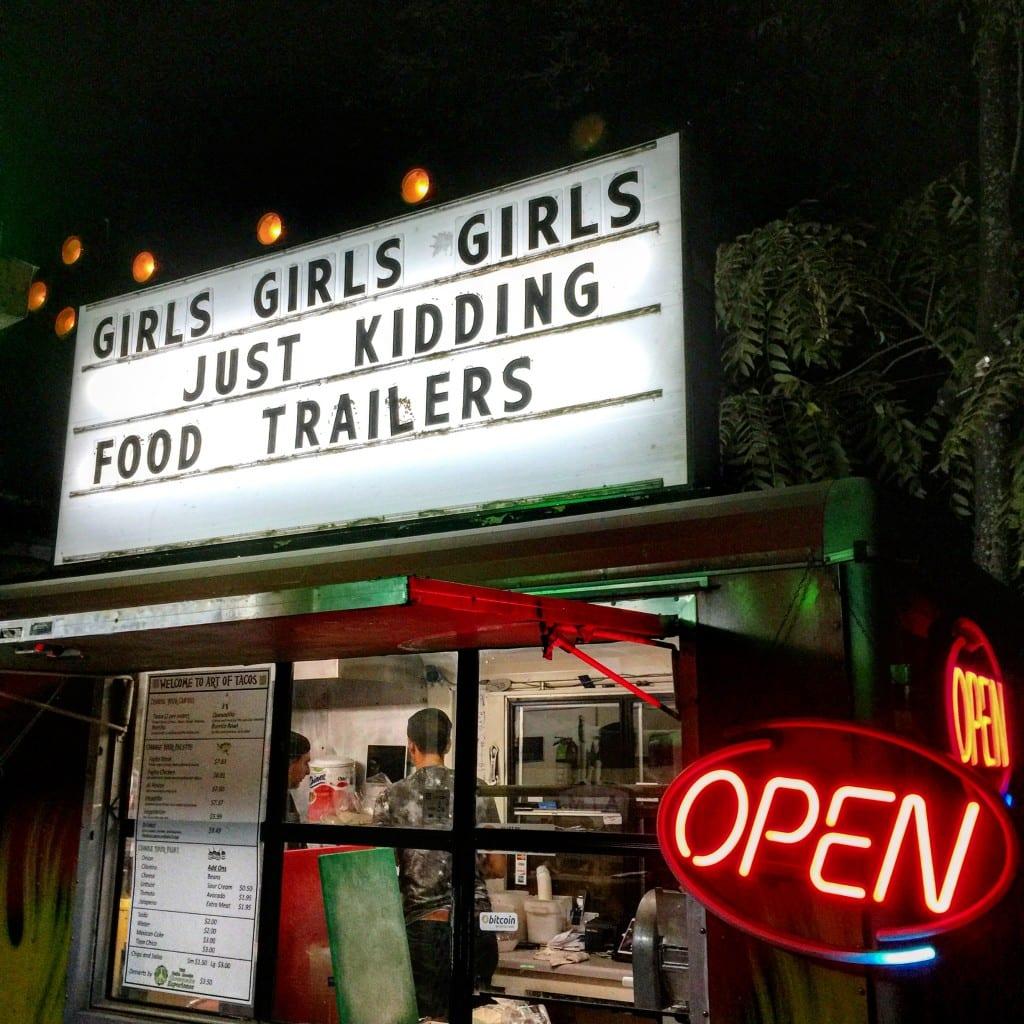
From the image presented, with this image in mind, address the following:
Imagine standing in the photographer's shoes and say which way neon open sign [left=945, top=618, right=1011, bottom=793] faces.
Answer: facing the viewer and to the right of the viewer

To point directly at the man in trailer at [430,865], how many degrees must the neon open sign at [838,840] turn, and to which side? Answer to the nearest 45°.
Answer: approximately 90° to its right

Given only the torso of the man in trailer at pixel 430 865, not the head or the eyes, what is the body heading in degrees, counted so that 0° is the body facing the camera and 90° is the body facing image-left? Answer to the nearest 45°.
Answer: approximately 180°

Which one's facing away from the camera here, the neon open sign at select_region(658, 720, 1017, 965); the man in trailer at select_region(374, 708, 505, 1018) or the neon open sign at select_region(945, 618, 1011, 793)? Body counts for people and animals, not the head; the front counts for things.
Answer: the man in trailer

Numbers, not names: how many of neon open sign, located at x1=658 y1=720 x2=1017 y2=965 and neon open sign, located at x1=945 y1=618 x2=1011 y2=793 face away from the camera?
0

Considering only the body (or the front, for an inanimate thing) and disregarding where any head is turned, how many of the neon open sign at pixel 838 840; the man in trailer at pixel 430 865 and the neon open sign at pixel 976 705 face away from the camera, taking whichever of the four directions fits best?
1

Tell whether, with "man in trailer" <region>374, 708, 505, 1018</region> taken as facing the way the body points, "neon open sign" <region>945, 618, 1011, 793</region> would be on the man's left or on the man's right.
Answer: on the man's right

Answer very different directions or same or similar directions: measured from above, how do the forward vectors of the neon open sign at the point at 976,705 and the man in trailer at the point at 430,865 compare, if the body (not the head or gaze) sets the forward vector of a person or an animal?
very different directions

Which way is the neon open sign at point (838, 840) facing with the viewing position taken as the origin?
facing the viewer and to the left of the viewer

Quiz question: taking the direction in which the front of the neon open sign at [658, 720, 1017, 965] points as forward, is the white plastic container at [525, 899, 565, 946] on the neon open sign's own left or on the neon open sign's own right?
on the neon open sign's own right

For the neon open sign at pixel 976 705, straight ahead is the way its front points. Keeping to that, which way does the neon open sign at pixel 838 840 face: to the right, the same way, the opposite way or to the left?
to the right

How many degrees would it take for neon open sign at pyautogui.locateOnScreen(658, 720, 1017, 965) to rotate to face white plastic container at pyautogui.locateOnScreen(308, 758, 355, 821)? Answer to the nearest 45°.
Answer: approximately 90° to its right
